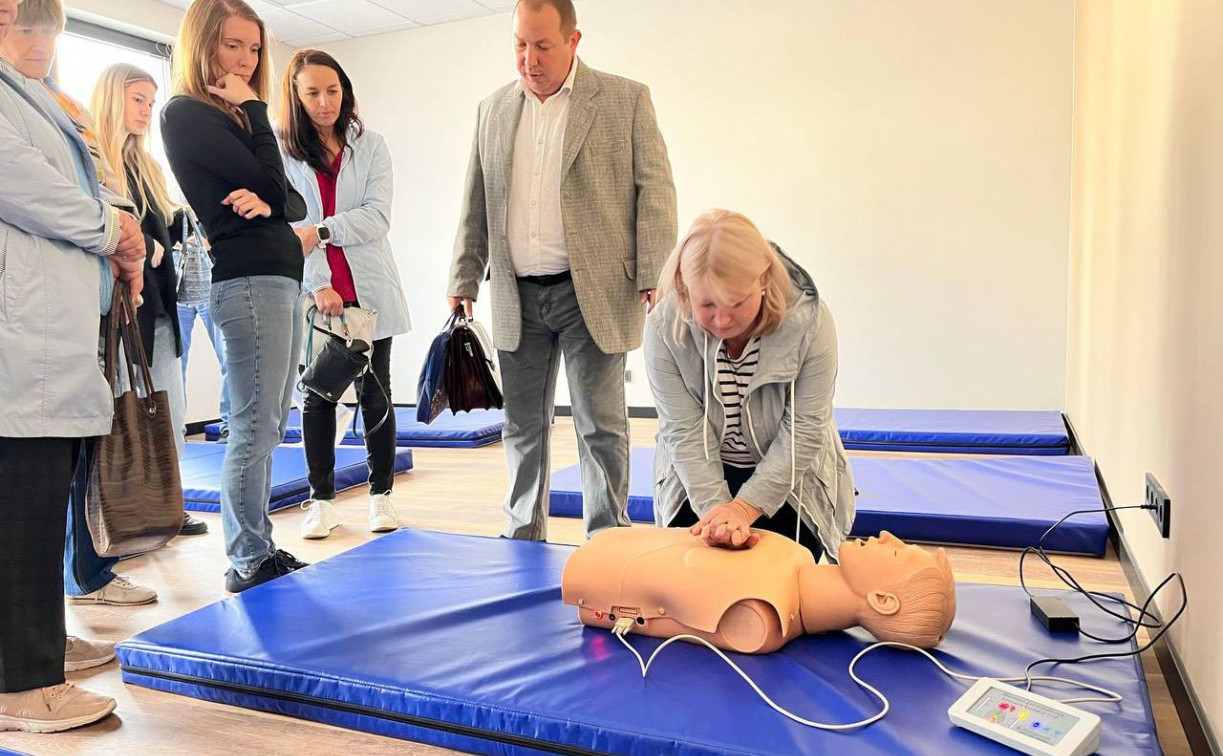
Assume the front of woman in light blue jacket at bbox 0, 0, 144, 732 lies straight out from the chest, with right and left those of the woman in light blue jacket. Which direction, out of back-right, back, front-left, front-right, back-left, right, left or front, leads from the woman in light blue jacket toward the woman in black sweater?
front-left

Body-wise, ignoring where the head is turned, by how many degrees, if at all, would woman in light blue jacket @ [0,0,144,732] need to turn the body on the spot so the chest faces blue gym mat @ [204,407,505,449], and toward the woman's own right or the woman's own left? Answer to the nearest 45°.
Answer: approximately 45° to the woman's own left

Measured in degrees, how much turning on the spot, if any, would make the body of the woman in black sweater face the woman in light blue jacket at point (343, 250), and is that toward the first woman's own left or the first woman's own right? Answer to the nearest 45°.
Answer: approximately 90° to the first woman's own left

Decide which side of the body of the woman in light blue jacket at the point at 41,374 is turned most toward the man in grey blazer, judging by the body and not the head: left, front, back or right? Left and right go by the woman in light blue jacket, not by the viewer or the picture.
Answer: front

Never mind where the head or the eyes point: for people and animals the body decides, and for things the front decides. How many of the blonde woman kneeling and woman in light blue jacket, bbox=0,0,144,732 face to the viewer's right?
1

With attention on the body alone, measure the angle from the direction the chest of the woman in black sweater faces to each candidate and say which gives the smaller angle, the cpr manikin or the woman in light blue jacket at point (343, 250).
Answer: the cpr manikin

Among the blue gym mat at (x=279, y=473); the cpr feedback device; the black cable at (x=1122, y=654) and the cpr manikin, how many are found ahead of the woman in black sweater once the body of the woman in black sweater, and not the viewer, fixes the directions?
3

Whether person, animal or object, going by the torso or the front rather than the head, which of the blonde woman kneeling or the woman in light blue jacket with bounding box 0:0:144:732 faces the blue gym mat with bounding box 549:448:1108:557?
the woman in light blue jacket

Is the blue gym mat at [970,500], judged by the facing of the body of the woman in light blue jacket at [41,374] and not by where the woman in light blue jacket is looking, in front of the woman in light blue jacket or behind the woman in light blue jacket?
in front

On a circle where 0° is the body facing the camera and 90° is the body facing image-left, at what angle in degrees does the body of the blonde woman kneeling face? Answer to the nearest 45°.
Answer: approximately 0°

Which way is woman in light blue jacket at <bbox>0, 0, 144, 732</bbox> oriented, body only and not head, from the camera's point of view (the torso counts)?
to the viewer's right

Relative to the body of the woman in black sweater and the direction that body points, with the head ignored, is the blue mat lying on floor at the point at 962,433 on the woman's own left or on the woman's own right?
on the woman's own left

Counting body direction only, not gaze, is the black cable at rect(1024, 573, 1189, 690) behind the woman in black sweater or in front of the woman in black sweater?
in front

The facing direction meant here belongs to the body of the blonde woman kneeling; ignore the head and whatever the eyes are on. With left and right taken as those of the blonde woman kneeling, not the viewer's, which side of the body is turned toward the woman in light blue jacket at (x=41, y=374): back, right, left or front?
right
